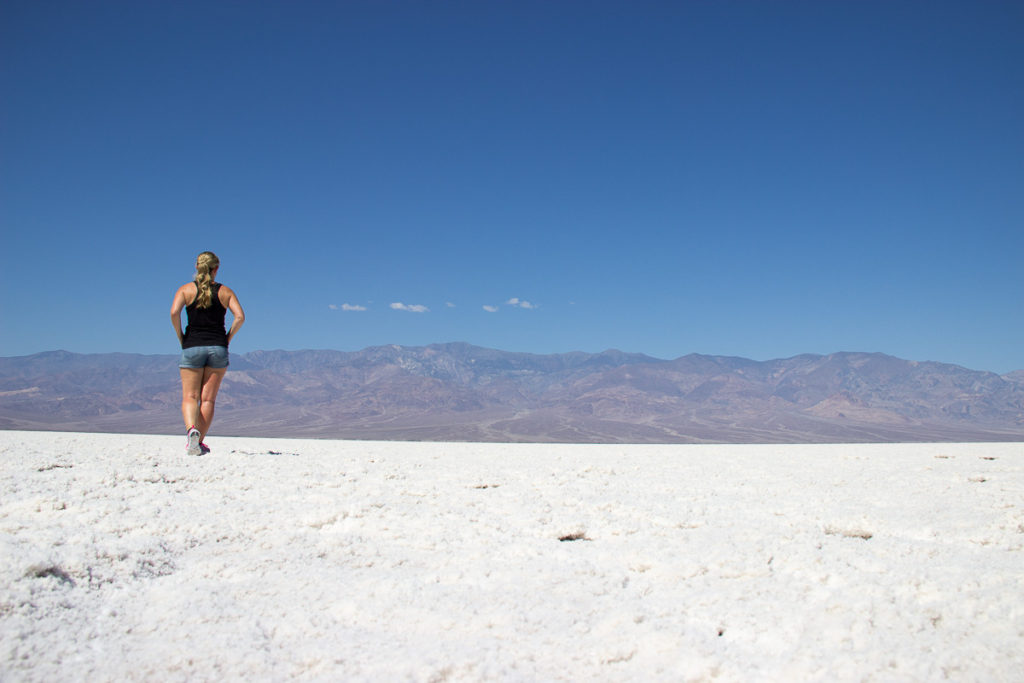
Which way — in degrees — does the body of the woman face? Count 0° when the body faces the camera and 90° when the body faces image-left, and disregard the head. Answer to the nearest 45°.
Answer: approximately 180°

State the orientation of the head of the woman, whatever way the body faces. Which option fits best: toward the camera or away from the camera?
away from the camera
